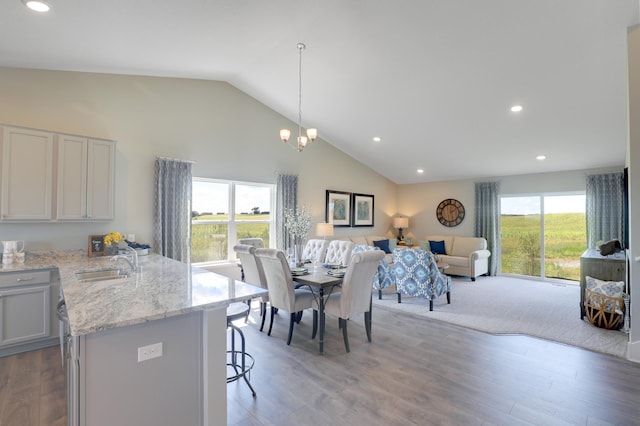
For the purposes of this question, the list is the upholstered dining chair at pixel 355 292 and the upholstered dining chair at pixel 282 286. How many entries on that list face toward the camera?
0

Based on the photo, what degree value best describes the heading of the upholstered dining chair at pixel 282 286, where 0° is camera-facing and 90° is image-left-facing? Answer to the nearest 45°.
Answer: approximately 225°

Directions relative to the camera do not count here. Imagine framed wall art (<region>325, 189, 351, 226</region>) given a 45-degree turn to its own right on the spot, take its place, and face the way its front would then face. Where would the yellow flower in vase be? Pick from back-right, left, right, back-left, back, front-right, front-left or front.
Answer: front-right

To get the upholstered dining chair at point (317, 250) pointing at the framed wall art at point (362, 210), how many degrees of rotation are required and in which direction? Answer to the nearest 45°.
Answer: approximately 180°

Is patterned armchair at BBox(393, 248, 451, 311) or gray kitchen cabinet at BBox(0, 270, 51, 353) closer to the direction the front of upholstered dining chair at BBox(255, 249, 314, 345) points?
the patterned armchair

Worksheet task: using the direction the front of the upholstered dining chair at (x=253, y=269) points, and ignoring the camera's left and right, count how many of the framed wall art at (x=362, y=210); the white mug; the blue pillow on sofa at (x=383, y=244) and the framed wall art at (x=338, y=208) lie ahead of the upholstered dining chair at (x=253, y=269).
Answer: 3

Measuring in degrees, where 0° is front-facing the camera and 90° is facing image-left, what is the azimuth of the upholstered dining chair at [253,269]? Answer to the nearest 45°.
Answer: approximately 225°

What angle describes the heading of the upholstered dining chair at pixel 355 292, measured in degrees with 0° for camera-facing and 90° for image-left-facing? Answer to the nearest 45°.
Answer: approximately 135°

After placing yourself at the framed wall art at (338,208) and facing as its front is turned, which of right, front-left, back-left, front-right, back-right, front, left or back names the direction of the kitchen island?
front-right

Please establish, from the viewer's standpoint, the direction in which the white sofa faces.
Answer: facing the viewer and to the left of the viewer

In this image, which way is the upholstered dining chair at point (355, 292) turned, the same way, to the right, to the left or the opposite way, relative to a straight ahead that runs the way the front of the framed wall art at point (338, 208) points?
the opposite way

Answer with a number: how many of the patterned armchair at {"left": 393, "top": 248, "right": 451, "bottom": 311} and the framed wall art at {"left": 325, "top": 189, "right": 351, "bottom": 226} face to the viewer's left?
0

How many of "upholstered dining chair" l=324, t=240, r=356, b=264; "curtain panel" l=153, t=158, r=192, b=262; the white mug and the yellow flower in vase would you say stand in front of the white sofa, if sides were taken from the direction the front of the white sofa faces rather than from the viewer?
4

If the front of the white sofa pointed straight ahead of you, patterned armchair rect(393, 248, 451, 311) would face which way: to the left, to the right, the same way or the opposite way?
the opposite way

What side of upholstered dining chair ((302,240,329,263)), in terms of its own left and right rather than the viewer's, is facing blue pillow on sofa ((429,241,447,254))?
back

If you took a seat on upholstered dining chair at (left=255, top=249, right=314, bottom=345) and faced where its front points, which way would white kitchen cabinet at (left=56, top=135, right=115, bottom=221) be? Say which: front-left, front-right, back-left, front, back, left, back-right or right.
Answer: back-left
